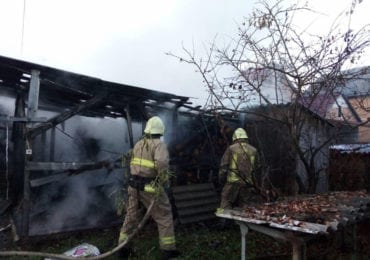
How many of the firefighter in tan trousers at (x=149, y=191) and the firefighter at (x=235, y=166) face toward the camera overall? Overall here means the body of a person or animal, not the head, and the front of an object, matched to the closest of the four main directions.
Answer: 0

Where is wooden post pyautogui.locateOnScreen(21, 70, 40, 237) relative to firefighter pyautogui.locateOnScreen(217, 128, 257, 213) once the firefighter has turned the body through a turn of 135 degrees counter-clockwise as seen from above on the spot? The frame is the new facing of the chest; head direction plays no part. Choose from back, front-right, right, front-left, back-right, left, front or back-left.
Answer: front

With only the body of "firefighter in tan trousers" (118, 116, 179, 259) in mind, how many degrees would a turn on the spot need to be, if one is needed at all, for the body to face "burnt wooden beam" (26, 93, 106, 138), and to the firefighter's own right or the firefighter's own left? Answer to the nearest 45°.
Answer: approximately 90° to the firefighter's own left

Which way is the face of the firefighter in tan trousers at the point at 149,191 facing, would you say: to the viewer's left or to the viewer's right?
to the viewer's left

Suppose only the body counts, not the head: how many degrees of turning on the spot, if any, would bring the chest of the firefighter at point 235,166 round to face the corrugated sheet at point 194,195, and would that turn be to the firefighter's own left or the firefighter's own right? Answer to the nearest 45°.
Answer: approximately 45° to the firefighter's own left

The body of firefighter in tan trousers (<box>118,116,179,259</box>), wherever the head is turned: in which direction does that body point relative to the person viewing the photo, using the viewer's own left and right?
facing away from the viewer and to the right of the viewer

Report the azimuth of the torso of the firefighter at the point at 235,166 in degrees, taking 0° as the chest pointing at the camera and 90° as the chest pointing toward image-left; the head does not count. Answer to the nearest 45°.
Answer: approximately 180°

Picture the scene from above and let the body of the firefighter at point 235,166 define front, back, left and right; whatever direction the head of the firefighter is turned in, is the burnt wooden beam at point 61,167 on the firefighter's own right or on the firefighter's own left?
on the firefighter's own left

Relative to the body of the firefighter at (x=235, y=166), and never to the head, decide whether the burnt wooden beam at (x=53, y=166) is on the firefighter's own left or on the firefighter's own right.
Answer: on the firefighter's own left

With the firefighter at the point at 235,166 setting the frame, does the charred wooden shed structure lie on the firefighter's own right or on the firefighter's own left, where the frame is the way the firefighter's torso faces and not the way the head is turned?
on the firefighter's own left

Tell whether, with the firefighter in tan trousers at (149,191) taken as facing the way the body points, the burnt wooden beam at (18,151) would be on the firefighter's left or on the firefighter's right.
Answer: on the firefighter's left
